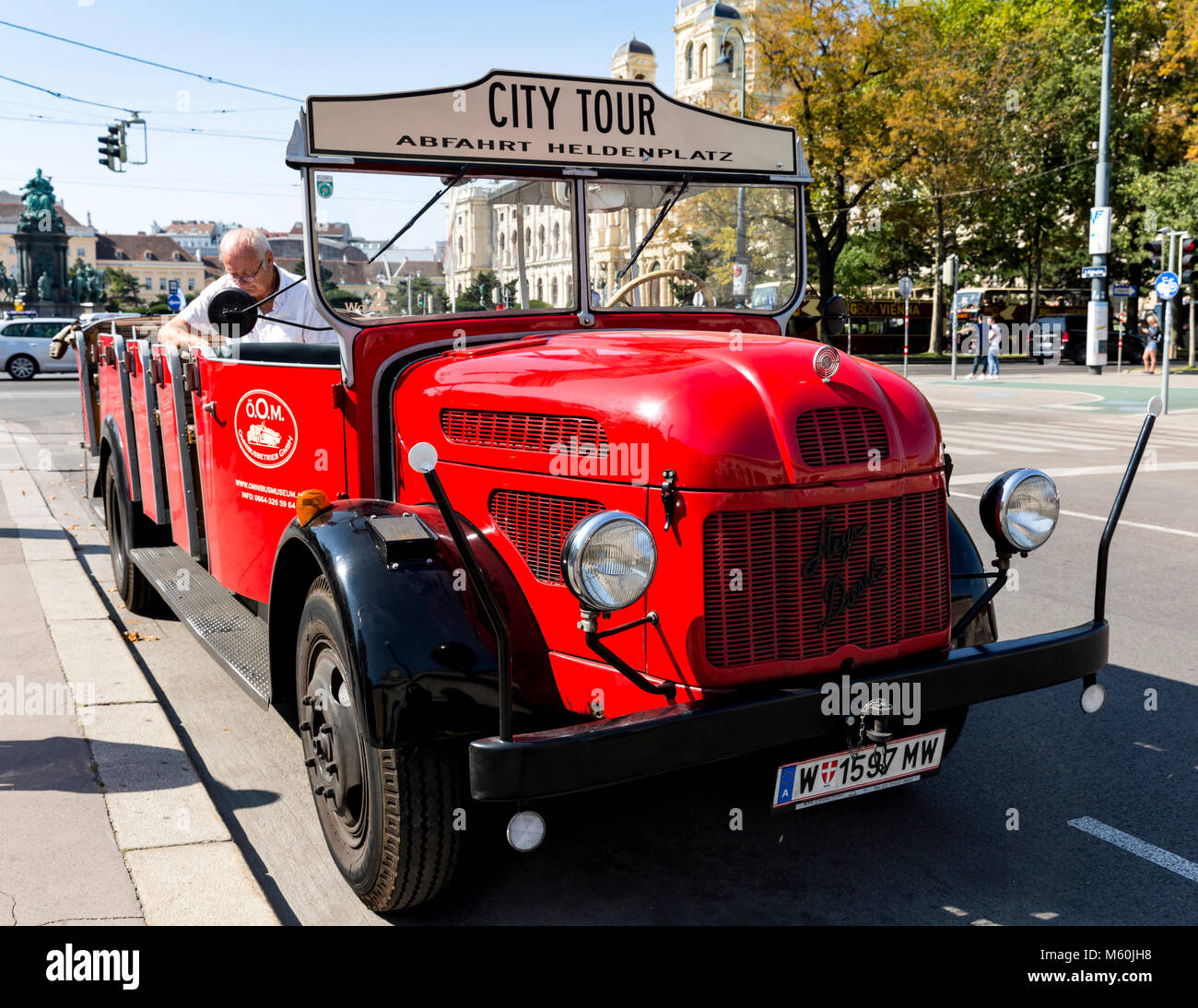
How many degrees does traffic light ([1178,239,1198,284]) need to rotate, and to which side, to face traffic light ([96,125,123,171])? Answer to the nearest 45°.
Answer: approximately 135° to its right

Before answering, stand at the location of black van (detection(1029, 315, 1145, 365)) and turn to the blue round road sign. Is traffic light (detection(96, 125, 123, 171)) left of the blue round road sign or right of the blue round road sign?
right

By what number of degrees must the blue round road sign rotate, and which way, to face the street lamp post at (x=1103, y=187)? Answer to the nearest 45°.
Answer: approximately 180°

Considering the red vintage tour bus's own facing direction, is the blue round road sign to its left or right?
on its left

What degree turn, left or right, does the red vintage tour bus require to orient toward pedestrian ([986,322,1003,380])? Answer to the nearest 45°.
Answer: approximately 135° to its left

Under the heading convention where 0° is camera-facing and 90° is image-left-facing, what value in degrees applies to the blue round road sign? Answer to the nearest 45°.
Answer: approximately 0°

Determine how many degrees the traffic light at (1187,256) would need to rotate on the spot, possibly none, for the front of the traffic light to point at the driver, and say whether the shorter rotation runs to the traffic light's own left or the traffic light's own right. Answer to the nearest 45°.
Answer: approximately 45° to the traffic light's own right
